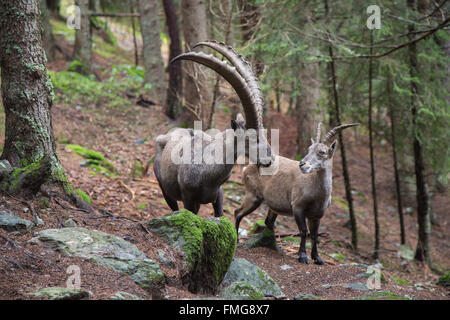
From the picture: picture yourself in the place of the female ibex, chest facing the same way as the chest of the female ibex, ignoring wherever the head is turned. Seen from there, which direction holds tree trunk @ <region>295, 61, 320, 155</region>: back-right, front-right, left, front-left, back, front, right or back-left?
back-left

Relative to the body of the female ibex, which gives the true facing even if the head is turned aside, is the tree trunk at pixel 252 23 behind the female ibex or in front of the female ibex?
behind

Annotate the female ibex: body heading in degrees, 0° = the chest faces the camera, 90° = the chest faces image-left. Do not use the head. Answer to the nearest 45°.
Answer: approximately 315°

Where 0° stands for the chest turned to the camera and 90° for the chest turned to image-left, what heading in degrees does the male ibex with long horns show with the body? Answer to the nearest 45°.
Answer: approximately 315°

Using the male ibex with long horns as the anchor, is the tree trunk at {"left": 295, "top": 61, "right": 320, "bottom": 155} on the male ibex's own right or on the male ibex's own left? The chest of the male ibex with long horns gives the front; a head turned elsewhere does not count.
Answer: on the male ibex's own left

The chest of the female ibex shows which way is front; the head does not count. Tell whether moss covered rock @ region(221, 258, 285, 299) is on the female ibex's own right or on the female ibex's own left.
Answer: on the female ibex's own right

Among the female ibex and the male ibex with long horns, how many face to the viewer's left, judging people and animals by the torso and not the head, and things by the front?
0

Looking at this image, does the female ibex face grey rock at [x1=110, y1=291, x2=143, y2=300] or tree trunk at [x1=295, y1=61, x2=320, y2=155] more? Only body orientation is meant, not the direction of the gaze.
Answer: the grey rock

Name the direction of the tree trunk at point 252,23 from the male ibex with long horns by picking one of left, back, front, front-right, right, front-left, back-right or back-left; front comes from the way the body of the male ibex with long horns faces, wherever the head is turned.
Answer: back-left

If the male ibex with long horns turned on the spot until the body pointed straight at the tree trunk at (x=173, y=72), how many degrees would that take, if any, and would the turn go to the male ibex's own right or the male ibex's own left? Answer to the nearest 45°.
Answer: approximately 135° to the male ibex's own left
